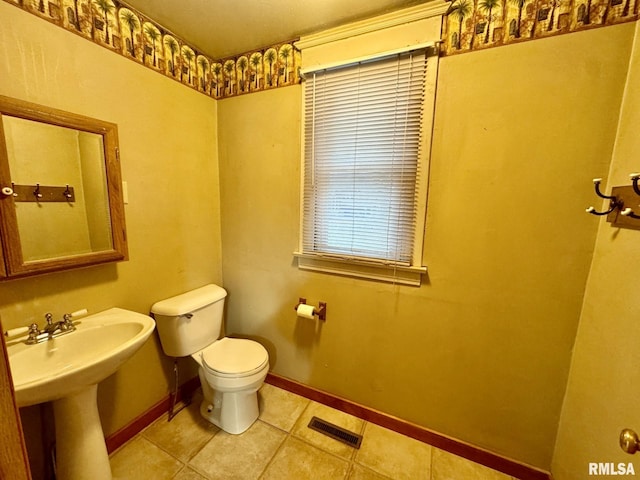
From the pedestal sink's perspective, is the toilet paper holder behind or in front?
in front

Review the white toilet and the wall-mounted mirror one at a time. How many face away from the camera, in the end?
0

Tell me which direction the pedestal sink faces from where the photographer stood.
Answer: facing the viewer and to the right of the viewer

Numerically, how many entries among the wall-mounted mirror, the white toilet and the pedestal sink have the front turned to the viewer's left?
0

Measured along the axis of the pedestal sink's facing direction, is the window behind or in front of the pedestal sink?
in front
